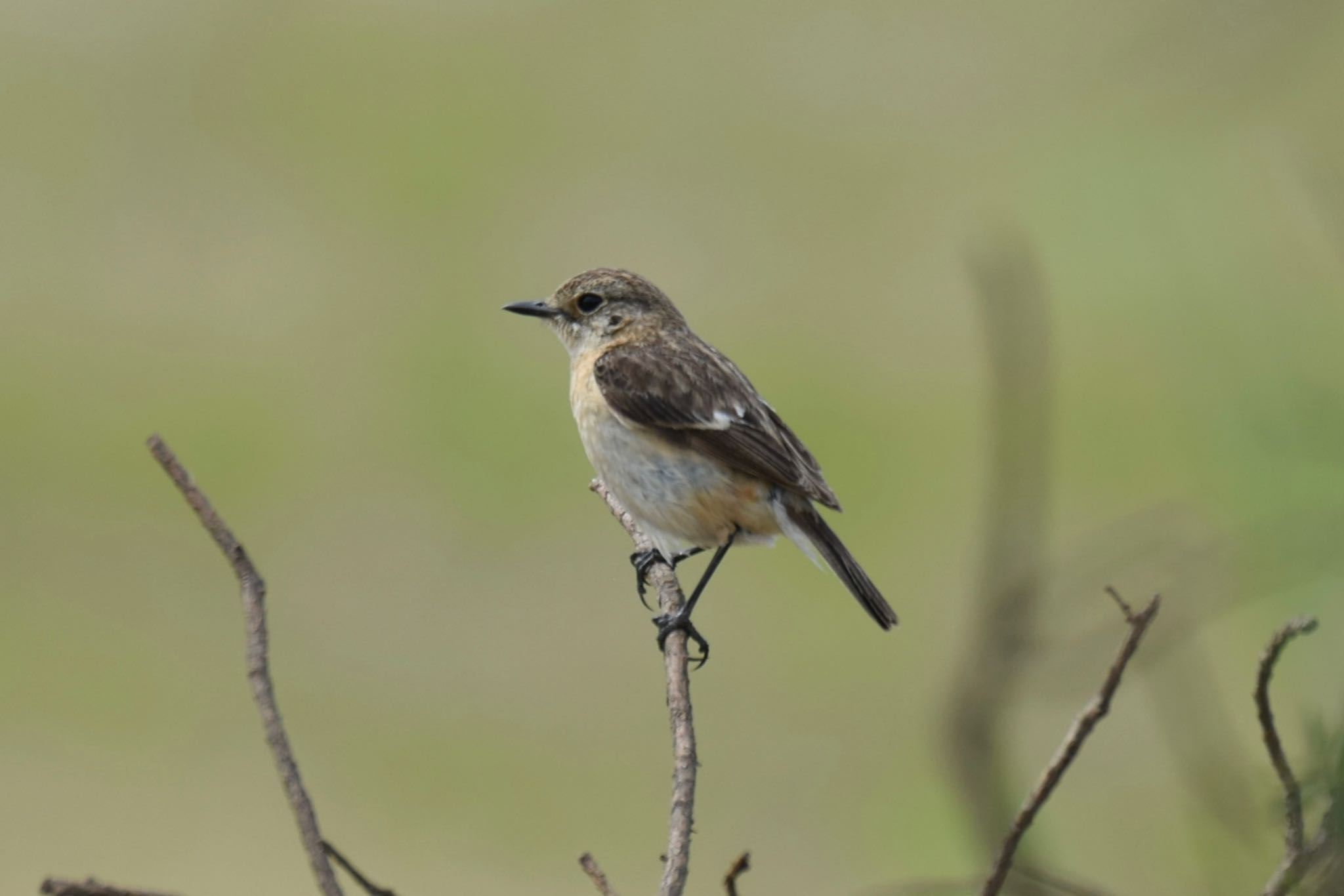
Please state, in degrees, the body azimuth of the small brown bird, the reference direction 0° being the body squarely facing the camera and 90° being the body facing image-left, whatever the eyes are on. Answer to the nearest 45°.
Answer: approximately 90°

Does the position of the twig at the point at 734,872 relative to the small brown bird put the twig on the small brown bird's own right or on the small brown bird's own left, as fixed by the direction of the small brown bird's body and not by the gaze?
on the small brown bird's own left

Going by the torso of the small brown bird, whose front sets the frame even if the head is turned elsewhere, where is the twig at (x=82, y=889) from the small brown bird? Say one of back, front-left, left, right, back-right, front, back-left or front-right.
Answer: front
